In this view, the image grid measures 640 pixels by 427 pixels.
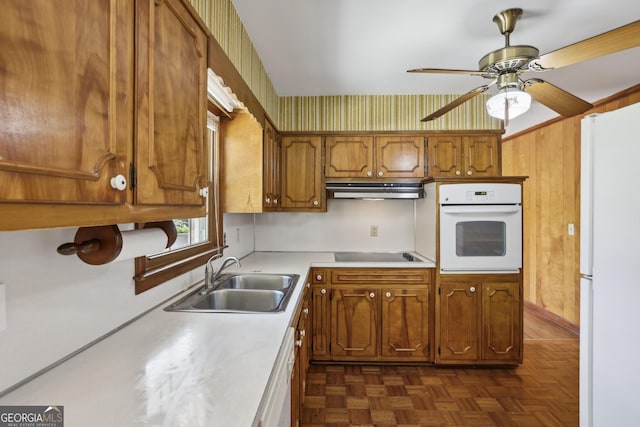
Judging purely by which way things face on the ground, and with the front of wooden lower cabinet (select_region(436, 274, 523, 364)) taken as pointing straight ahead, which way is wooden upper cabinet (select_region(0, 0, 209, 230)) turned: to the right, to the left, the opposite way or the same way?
to the left

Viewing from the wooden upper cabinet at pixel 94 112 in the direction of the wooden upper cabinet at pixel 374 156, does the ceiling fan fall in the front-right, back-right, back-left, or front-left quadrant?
front-right

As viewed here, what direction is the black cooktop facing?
toward the camera

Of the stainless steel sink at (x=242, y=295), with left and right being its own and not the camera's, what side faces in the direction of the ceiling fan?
front

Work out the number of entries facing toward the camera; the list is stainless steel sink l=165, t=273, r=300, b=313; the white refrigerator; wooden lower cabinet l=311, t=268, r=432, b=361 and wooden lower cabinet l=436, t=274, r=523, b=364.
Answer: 2

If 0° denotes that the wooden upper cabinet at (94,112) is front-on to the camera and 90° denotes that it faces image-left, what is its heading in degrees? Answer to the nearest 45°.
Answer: approximately 315°

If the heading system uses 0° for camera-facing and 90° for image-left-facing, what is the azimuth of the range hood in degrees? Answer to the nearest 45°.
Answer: approximately 0°

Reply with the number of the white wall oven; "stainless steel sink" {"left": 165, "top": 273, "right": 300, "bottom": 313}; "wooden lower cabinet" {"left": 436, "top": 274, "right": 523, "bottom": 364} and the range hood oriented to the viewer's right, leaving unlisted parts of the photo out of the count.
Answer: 1

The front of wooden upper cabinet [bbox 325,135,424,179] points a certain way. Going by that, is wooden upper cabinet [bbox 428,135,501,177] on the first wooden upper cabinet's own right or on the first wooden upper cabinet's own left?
on the first wooden upper cabinet's own left

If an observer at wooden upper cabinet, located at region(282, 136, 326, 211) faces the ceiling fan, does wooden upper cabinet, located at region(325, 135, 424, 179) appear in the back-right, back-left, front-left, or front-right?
front-left
